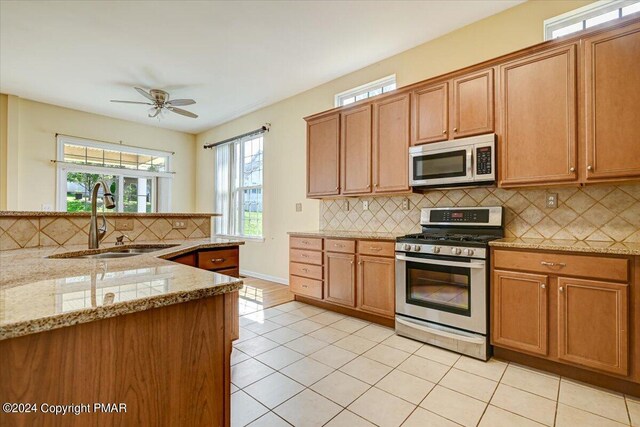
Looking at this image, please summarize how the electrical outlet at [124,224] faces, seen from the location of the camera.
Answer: facing the viewer

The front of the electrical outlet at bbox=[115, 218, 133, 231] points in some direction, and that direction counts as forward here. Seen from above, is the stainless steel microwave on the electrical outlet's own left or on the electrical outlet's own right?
on the electrical outlet's own left

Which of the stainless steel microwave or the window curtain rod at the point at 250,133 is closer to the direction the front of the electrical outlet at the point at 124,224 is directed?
the stainless steel microwave

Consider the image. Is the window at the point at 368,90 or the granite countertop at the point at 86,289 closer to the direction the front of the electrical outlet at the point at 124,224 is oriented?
the granite countertop

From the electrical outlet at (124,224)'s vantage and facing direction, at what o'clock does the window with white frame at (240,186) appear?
The window with white frame is roughly at 7 o'clock from the electrical outlet.

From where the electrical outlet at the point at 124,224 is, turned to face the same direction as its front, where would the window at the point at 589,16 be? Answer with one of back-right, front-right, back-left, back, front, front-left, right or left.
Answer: front-left

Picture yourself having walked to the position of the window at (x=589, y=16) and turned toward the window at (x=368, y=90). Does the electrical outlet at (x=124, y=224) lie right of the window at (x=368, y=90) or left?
left

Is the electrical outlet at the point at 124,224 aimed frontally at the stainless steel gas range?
no

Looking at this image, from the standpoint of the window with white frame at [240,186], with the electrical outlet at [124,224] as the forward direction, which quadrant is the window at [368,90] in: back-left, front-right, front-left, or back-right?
front-left

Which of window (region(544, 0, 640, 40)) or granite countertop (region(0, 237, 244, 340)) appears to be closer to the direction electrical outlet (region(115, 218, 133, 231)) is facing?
the granite countertop

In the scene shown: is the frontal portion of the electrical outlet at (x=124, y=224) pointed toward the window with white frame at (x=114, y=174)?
no

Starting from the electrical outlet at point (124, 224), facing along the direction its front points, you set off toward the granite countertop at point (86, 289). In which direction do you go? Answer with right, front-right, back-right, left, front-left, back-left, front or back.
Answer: front

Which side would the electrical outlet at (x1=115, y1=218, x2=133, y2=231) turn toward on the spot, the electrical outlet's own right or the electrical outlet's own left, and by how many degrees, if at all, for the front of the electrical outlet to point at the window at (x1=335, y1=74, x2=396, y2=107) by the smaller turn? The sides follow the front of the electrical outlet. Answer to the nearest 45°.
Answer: approximately 90° to the electrical outlet's own left
